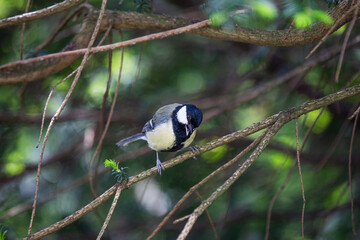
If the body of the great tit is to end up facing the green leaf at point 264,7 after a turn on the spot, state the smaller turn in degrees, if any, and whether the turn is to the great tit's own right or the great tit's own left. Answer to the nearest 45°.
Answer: approximately 45° to the great tit's own right

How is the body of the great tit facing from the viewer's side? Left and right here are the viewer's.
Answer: facing the viewer and to the right of the viewer

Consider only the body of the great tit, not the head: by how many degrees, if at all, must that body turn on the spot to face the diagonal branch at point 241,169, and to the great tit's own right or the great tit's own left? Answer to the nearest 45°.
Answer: approximately 45° to the great tit's own left
